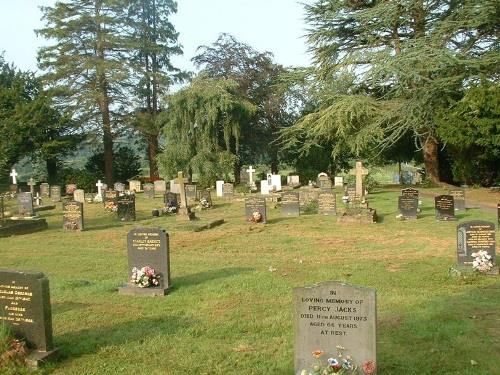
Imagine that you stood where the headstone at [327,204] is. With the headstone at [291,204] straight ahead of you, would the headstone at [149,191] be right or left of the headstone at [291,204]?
right

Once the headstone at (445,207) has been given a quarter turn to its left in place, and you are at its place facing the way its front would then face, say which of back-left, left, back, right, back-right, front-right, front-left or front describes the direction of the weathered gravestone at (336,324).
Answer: right

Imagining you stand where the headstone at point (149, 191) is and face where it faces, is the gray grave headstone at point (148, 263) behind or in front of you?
in front

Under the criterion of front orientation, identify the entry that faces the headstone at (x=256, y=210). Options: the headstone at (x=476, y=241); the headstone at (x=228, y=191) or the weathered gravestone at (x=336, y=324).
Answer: the headstone at (x=228, y=191)

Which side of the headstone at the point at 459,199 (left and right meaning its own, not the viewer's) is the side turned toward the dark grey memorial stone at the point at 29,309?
front

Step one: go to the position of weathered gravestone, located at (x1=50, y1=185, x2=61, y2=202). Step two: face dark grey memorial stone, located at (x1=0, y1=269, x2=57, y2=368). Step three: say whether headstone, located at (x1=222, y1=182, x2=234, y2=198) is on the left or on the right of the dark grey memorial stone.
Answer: left

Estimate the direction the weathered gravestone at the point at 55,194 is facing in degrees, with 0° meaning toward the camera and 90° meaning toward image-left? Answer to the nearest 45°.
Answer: approximately 0°

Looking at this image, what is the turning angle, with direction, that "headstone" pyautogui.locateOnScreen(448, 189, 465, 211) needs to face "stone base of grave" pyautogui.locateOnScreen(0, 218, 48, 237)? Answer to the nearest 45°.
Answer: approximately 45° to its right

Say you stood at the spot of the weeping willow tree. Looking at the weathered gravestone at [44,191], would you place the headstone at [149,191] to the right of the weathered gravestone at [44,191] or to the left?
left

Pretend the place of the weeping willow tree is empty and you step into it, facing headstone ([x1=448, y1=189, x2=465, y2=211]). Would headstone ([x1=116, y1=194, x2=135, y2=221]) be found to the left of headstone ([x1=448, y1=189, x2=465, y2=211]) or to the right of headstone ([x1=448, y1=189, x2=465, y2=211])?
right
